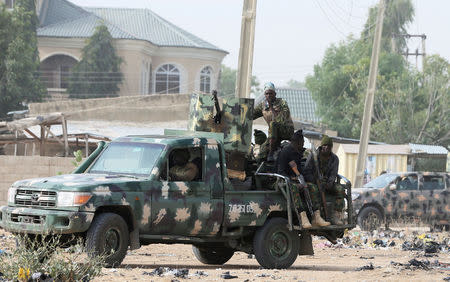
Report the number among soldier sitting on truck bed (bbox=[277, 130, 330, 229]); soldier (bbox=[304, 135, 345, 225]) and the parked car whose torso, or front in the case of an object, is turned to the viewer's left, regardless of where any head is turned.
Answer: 1

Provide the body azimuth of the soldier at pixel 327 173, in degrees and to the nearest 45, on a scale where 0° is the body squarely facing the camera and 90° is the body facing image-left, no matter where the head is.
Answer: approximately 315°

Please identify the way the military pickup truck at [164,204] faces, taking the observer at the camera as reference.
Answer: facing the viewer and to the left of the viewer

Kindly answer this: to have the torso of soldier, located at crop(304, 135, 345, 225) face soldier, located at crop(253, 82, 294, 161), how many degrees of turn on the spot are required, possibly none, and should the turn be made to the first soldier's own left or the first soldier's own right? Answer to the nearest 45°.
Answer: approximately 135° to the first soldier's own right

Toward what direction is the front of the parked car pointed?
to the viewer's left

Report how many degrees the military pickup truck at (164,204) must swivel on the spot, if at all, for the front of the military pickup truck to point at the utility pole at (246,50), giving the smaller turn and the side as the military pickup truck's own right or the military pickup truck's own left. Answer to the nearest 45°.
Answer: approximately 135° to the military pickup truck's own right

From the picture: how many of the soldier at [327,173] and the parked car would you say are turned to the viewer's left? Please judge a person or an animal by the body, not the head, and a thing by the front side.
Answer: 1

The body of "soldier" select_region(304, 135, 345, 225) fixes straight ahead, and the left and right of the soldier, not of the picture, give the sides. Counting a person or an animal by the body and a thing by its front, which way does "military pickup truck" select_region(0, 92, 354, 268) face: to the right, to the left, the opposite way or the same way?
to the right

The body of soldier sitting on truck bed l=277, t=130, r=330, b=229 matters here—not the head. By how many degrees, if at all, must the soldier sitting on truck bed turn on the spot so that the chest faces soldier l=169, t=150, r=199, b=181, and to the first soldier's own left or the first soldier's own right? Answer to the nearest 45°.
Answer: approximately 90° to the first soldier's own right

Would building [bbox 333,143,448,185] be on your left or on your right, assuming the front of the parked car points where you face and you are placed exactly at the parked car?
on your right

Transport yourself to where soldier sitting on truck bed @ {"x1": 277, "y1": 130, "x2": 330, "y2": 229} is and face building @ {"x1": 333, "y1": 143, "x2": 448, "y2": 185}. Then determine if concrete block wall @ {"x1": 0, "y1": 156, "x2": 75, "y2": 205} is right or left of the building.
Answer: left
